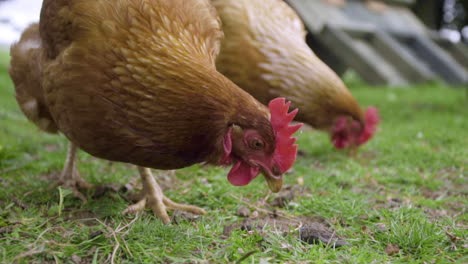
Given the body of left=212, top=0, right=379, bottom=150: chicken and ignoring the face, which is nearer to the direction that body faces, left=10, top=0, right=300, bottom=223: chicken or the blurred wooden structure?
the blurred wooden structure

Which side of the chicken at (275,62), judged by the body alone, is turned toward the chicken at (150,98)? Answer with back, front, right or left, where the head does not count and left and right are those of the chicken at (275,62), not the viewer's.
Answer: right

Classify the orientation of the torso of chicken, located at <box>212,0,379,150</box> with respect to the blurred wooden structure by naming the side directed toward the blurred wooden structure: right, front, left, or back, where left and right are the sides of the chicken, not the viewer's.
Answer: left

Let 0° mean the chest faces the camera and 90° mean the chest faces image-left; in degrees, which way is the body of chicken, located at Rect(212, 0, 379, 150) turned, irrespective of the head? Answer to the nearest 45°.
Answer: approximately 270°
